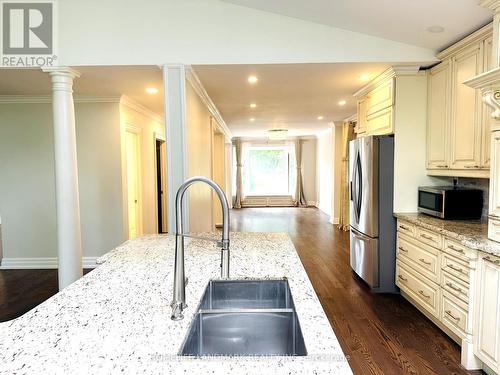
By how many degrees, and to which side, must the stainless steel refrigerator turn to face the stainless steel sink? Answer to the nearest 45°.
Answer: approximately 45° to its left

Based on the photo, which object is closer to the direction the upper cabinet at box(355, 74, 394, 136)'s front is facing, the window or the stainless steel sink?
the stainless steel sink

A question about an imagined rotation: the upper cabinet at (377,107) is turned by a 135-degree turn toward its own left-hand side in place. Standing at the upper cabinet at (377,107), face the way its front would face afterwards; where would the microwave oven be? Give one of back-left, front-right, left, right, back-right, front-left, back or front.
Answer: front-right

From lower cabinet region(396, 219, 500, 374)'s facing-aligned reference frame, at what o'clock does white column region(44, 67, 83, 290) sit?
The white column is roughly at 1 o'clock from the lower cabinet.

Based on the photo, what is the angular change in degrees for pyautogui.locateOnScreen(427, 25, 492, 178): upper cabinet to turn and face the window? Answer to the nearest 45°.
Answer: approximately 90° to its right

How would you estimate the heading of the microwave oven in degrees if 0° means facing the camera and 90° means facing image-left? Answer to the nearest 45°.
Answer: approximately 45°

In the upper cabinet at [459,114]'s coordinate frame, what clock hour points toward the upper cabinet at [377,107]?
the upper cabinet at [377,107] is roughly at 3 o'clock from the upper cabinet at [459,114].

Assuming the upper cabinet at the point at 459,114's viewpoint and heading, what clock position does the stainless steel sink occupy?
The stainless steel sink is roughly at 11 o'clock from the upper cabinet.

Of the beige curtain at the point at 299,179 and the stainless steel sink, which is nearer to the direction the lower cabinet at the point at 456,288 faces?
the stainless steel sink

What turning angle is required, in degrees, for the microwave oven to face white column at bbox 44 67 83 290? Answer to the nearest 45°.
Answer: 0° — it already faces it

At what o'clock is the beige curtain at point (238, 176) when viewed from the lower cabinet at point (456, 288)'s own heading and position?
The beige curtain is roughly at 3 o'clock from the lower cabinet.
